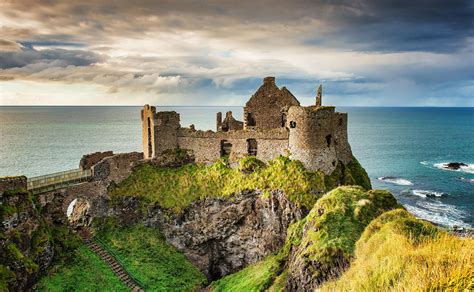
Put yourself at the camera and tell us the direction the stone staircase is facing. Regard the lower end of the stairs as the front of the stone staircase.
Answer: facing the viewer and to the right of the viewer

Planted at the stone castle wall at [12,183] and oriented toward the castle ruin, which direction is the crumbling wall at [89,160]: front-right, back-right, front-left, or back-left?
front-left

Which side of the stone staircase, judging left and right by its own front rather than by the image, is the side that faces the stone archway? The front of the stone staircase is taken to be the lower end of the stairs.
back

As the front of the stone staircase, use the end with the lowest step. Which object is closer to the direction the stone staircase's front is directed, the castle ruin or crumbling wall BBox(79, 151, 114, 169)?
the castle ruin
